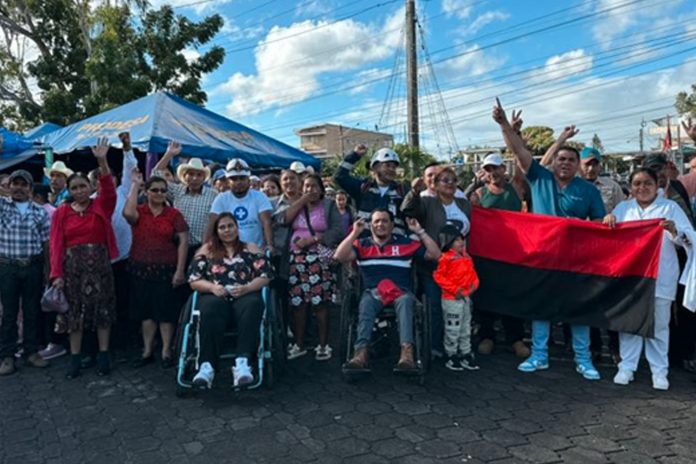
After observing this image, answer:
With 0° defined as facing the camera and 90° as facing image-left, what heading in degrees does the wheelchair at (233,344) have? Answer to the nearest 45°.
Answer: approximately 0°

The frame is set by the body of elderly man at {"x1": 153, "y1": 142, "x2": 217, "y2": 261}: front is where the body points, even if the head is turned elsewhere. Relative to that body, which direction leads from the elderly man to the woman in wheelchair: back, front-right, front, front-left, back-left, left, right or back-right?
front

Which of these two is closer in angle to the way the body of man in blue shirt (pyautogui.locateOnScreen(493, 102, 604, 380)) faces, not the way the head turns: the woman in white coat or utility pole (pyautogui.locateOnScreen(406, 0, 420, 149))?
the woman in white coat

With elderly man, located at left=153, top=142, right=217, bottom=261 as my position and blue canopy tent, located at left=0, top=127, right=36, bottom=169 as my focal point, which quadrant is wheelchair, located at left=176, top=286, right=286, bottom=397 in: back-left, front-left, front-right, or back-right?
back-left

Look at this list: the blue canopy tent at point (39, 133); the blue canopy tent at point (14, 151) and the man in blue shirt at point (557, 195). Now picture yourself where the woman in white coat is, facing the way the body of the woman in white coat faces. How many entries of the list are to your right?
3

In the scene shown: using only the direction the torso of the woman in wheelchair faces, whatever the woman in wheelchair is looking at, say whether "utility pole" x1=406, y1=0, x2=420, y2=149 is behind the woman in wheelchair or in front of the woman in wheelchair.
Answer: behind

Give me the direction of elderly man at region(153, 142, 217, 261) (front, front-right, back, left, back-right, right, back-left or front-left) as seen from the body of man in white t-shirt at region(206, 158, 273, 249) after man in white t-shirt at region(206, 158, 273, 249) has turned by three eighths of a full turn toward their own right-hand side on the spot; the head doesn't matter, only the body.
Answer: front

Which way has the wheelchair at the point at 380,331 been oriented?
toward the camera

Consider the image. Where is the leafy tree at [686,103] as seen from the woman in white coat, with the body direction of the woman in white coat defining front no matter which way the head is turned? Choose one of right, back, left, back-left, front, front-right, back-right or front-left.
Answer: back

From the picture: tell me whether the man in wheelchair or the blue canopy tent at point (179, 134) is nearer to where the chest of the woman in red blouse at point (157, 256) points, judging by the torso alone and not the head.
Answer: the man in wheelchair

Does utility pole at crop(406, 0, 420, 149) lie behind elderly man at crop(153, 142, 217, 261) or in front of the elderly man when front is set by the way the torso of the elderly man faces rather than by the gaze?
behind

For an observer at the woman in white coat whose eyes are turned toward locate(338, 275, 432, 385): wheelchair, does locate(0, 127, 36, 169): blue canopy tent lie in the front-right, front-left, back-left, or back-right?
front-right

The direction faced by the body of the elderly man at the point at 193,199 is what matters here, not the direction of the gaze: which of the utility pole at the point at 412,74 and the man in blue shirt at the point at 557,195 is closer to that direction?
the man in blue shirt

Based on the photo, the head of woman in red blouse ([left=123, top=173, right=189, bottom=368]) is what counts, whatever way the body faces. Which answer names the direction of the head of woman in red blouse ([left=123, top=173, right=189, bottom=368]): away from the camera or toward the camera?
toward the camera

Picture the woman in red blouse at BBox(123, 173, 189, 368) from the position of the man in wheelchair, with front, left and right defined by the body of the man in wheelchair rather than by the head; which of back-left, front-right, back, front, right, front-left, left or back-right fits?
right

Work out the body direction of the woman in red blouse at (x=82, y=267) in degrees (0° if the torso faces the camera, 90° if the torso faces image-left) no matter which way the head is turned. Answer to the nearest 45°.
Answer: approximately 0°

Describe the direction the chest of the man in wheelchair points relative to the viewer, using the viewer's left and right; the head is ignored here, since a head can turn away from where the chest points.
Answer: facing the viewer

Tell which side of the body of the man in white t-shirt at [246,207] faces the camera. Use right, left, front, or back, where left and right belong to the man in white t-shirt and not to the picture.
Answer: front
